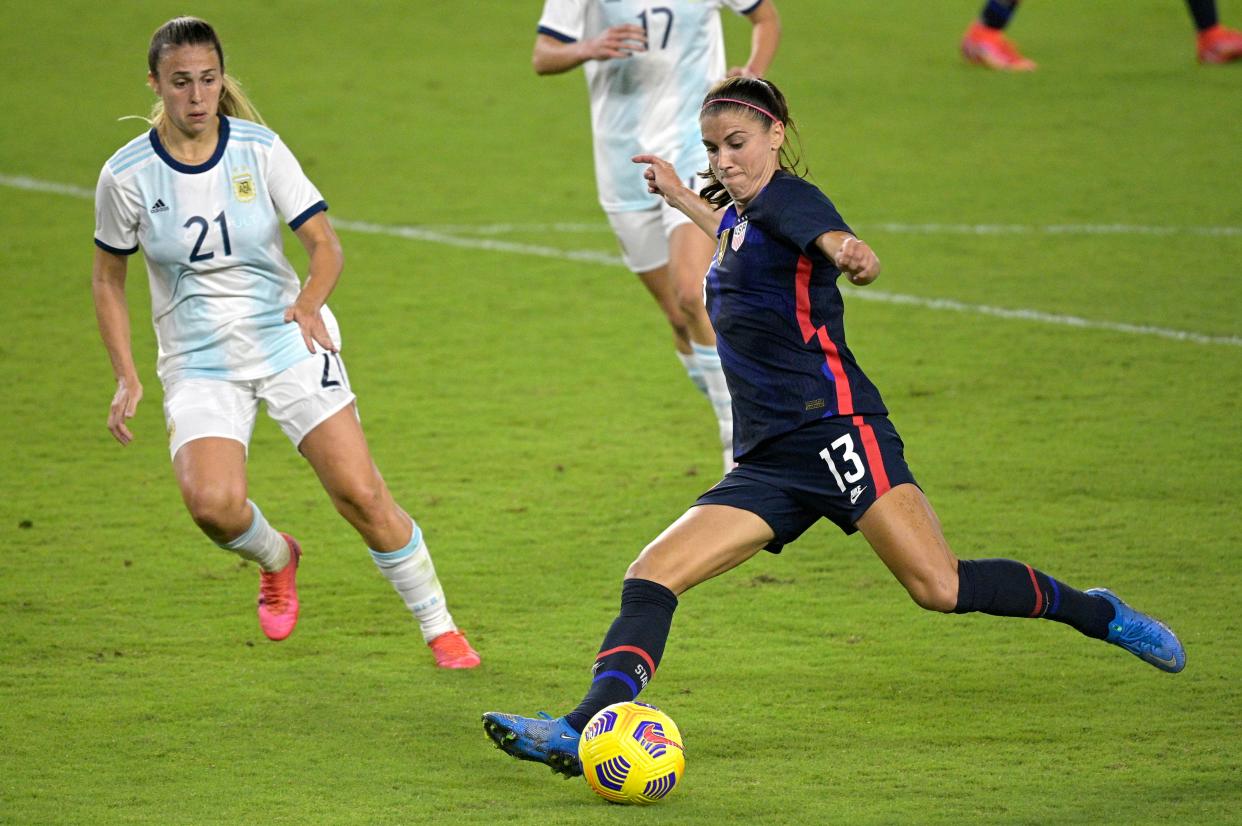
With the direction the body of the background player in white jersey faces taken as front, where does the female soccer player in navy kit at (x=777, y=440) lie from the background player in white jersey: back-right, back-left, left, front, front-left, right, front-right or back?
front

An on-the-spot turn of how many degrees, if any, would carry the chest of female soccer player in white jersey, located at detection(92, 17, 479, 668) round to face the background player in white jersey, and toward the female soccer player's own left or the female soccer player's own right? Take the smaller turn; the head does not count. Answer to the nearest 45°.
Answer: approximately 135° to the female soccer player's own left

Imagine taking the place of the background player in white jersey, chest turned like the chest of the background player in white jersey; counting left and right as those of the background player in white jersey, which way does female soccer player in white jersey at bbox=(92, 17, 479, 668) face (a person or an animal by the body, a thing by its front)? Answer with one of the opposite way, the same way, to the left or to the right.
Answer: the same way

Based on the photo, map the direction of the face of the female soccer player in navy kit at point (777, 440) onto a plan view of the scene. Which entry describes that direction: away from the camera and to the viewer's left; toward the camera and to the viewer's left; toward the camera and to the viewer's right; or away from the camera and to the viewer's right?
toward the camera and to the viewer's left

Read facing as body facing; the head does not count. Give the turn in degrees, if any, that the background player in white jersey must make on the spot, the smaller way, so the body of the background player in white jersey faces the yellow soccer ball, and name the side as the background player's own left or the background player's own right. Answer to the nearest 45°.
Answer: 0° — they already face it

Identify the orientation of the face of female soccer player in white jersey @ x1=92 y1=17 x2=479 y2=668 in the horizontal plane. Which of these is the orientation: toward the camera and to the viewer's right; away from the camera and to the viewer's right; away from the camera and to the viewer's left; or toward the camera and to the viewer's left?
toward the camera and to the viewer's right

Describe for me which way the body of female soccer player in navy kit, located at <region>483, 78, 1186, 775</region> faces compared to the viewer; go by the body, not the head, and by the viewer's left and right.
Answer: facing the viewer and to the left of the viewer

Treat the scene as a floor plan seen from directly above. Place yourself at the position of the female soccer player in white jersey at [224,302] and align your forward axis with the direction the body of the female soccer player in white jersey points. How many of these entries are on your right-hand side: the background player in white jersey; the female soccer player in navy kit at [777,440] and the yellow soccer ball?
0

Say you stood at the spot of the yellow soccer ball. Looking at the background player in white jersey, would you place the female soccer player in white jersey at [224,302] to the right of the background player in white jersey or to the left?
left

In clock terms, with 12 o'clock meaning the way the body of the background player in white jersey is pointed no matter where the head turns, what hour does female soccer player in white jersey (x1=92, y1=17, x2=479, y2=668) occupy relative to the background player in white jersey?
The female soccer player in white jersey is roughly at 1 o'clock from the background player in white jersey.

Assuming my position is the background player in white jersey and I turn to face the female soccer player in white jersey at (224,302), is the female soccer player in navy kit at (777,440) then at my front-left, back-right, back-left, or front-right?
front-left

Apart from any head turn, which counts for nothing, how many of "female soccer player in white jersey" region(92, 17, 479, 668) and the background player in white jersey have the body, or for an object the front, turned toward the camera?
2

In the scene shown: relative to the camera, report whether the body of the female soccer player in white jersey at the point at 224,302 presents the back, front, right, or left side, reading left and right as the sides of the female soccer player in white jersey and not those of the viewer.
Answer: front
